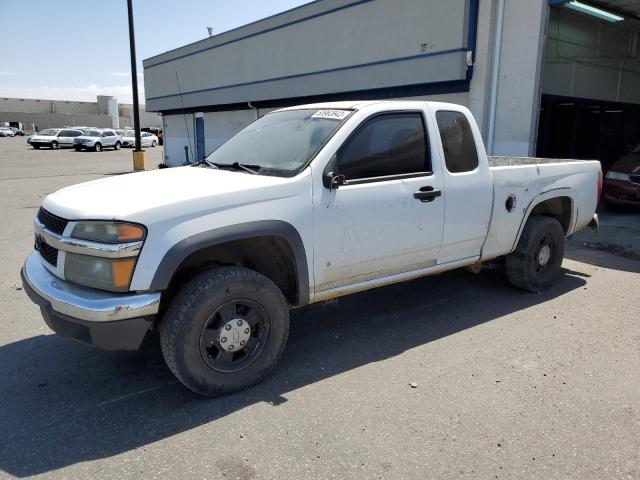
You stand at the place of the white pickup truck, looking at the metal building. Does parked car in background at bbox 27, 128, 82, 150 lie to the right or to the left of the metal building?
left

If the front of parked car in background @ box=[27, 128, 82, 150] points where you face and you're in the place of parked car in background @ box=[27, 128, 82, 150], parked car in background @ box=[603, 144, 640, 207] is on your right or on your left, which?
on your left

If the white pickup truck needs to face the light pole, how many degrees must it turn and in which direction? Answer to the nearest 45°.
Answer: approximately 135° to its right

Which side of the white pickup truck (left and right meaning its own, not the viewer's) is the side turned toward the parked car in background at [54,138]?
right

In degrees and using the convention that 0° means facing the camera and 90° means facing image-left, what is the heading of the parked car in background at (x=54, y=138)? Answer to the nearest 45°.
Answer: approximately 45°
